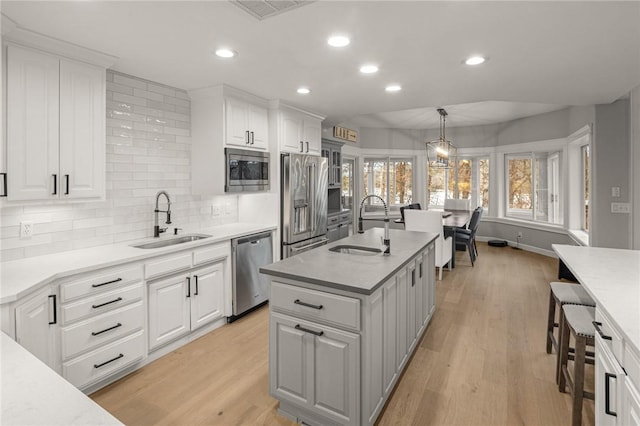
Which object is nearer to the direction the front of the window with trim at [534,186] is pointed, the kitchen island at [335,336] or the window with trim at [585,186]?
the kitchen island

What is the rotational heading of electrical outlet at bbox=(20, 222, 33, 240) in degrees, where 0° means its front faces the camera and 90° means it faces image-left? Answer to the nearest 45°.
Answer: approximately 315°

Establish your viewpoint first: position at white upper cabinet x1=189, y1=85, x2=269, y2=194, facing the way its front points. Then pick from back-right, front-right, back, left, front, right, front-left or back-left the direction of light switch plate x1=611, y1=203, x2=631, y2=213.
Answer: front-left

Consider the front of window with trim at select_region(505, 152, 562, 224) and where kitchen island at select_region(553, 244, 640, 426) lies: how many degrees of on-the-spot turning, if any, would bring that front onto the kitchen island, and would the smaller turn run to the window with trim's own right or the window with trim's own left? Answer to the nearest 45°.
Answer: approximately 45° to the window with trim's own left

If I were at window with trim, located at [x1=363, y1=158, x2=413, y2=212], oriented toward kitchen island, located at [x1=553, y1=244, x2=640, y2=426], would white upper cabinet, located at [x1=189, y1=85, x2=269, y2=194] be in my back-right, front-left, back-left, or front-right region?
front-right

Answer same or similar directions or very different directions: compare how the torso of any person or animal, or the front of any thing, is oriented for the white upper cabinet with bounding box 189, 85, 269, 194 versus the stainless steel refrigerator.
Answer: same or similar directions

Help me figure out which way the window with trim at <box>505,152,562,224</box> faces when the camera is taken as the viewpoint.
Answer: facing the viewer and to the left of the viewer

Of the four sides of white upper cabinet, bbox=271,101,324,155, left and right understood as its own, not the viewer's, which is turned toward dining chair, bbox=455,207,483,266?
left

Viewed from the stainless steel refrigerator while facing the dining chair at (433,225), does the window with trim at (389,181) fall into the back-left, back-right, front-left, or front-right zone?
front-left

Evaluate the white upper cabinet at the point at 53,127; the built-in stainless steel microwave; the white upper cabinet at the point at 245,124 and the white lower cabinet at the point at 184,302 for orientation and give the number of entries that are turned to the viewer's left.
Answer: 0

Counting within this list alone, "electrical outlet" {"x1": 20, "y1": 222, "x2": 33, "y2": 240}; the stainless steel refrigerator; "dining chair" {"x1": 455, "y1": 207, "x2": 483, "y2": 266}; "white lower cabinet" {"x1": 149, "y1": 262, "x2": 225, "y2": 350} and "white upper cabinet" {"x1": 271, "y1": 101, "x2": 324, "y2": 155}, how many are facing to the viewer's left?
1

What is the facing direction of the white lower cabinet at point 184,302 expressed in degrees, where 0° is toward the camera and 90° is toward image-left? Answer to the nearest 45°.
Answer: approximately 315°

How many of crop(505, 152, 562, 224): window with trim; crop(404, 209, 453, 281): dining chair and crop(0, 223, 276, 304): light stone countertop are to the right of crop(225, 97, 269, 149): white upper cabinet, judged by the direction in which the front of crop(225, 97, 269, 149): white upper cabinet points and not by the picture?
1

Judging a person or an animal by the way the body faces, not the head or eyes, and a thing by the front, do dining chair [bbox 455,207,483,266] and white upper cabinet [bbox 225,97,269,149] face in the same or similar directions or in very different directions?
very different directions

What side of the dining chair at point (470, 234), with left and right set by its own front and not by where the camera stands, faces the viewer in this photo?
left

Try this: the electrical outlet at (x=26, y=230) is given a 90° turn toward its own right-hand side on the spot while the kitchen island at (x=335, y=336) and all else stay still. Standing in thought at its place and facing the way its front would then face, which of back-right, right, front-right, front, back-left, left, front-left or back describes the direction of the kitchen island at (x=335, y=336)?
left

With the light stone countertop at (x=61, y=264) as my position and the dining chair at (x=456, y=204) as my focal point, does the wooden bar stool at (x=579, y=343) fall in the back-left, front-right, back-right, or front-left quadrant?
front-right

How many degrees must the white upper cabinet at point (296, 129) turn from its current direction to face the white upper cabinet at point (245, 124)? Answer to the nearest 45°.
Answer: approximately 90° to its right

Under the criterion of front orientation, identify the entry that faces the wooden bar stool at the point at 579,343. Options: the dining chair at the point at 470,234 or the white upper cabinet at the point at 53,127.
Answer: the white upper cabinet

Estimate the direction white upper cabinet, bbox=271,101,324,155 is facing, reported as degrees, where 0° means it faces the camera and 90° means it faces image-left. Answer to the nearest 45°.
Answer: approximately 315°
